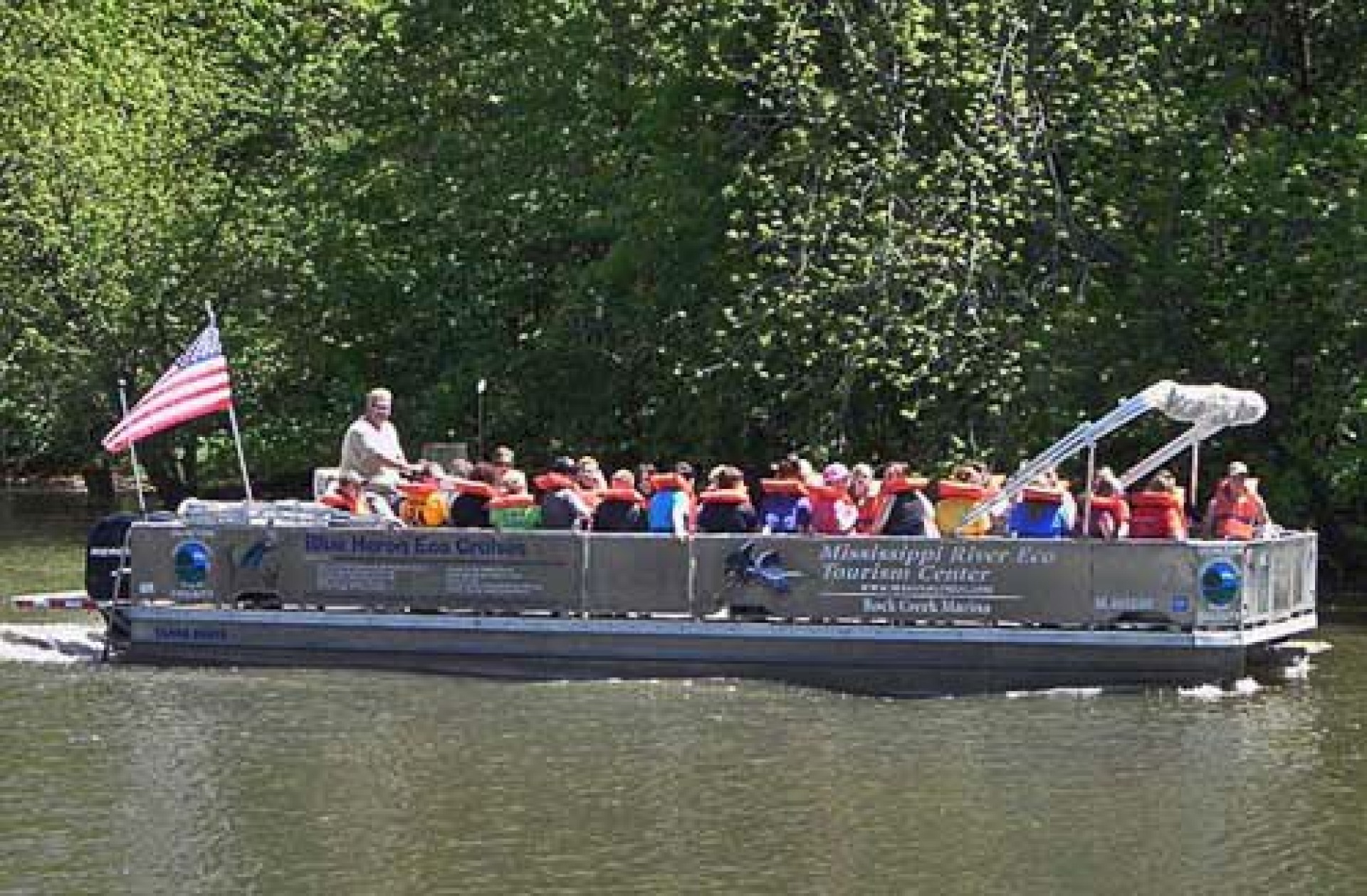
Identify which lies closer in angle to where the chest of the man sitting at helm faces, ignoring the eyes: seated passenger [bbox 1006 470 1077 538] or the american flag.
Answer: the seated passenger

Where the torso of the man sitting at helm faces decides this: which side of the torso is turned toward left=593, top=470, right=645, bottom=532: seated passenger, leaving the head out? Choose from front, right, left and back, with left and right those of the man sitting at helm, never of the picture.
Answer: front

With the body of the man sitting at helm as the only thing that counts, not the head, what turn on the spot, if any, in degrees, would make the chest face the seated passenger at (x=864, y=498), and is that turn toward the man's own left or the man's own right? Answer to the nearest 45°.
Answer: approximately 45° to the man's own left

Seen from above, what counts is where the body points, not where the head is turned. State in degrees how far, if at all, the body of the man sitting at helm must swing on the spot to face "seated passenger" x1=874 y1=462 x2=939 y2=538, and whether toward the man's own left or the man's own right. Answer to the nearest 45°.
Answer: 0° — they already face them

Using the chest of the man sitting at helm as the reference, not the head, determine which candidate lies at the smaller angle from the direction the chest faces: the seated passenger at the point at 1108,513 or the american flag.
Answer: the seated passenger

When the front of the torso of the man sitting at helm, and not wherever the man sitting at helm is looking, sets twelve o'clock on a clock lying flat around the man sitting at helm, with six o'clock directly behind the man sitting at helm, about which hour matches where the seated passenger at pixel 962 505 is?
The seated passenger is roughly at 11 o'clock from the man sitting at helm.

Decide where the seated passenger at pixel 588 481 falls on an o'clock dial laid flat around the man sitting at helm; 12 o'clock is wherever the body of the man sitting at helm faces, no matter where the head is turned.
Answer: The seated passenger is roughly at 11 o'clock from the man sitting at helm.

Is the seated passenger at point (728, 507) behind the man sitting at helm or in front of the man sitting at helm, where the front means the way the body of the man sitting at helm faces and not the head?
in front

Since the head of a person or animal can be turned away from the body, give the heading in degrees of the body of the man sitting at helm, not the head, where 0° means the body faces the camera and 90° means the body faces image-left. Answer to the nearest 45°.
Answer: approximately 315°

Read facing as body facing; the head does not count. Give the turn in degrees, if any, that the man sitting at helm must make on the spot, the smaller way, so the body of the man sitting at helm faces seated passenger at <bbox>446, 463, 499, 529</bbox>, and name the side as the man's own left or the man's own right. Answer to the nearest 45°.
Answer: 0° — they already face them
